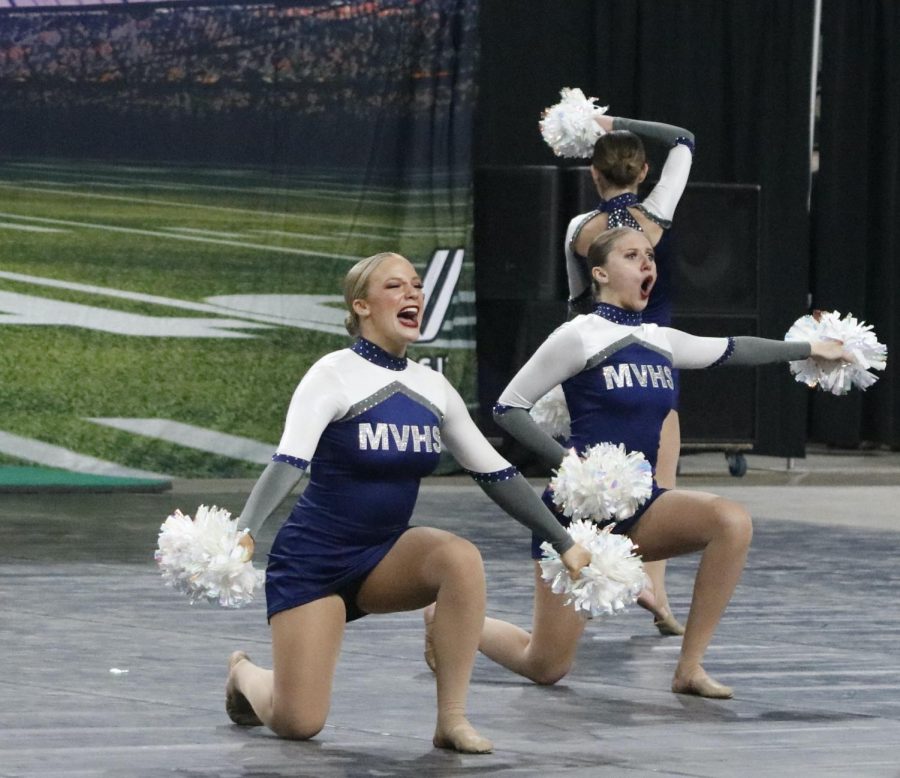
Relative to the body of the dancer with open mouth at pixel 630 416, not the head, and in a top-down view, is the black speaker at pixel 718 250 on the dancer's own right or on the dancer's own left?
on the dancer's own left

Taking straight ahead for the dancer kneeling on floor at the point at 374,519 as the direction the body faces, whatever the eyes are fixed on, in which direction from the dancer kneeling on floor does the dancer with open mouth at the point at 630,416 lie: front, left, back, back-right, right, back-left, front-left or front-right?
left

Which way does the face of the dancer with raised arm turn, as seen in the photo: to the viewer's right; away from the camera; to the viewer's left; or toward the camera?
away from the camera

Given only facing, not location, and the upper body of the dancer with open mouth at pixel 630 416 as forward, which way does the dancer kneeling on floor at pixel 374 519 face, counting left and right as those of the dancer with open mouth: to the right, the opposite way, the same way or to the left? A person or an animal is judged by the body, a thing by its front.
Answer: the same way

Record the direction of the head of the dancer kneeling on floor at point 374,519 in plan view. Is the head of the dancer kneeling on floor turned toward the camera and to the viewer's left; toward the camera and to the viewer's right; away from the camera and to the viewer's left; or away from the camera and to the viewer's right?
toward the camera and to the viewer's right

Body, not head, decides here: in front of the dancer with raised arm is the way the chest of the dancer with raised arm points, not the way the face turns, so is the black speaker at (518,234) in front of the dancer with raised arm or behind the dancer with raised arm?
in front

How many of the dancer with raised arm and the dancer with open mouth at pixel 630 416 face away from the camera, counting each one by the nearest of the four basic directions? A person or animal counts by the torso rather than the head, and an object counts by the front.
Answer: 1

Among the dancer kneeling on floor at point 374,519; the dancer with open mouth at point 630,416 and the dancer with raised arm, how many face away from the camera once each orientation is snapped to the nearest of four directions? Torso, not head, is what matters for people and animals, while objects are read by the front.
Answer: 1

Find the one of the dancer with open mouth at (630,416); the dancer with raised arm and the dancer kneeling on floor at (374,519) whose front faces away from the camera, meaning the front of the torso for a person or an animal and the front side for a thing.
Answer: the dancer with raised arm

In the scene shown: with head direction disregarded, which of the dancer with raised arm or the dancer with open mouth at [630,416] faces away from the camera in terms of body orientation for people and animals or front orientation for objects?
the dancer with raised arm

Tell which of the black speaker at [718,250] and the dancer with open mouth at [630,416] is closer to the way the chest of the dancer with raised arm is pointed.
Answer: the black speaker

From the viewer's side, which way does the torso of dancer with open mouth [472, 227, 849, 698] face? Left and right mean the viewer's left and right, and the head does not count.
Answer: facing the viewer and to the right of the viewer

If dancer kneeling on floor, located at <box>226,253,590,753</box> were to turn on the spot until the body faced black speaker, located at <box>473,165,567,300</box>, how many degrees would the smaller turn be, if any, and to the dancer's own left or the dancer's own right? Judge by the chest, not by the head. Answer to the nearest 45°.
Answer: approximately 135° to the dancer's own left

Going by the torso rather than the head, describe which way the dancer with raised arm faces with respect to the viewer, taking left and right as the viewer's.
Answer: facing away from the viewer

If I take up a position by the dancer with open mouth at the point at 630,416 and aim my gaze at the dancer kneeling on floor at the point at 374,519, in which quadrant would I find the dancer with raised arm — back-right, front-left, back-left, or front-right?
back-right
